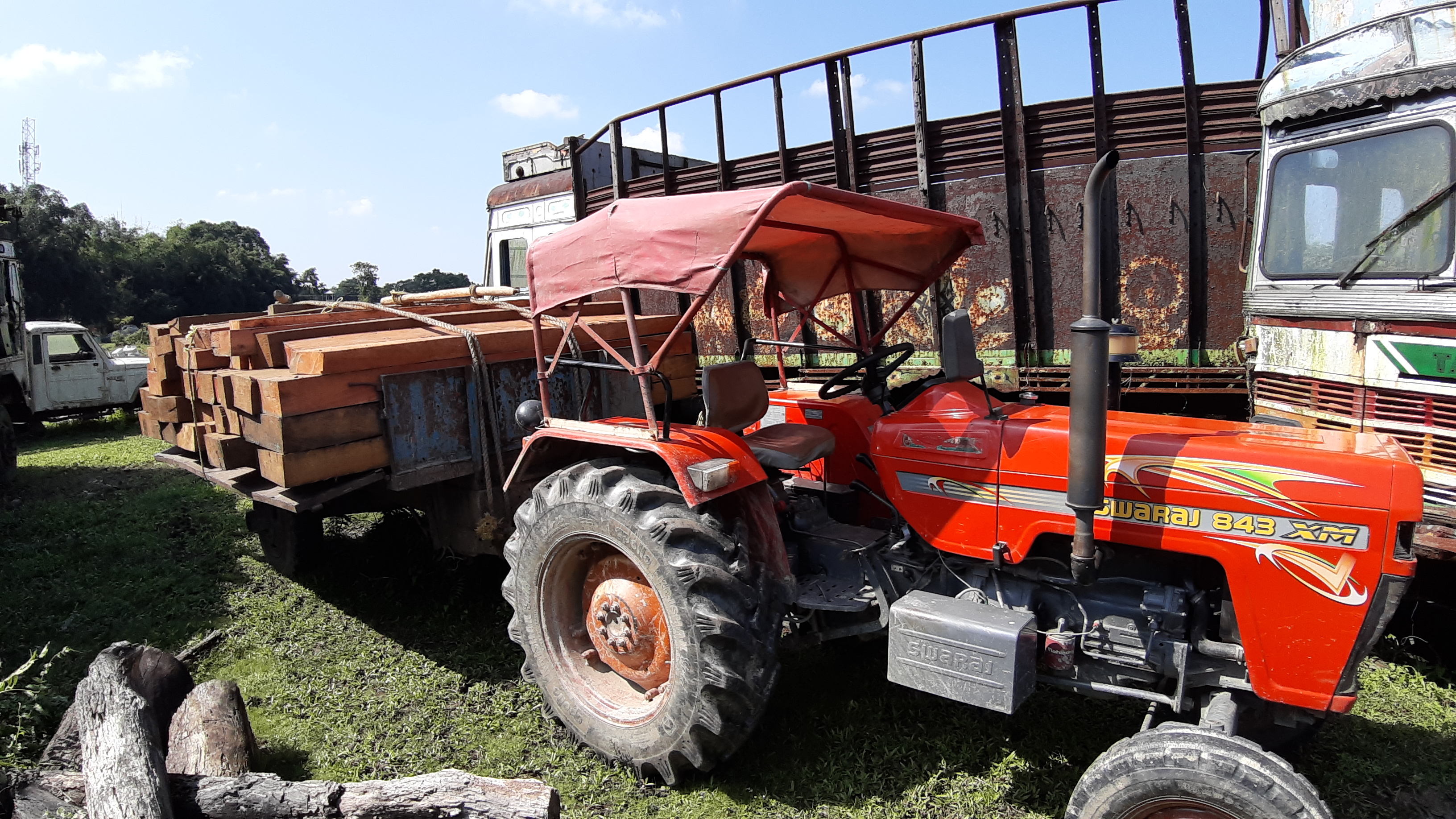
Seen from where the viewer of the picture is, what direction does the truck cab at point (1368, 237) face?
facing the viewer and to the left of the viewer

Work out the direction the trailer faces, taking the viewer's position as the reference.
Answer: facing away from the viewer and to the right of the viewer

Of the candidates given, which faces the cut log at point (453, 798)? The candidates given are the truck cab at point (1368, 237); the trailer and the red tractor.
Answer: the truck cab

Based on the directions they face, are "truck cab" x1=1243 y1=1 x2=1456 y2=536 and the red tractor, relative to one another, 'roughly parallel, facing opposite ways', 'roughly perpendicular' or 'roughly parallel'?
roughly perpendicular

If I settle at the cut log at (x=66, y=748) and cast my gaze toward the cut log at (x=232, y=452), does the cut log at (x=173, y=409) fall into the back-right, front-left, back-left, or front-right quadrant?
front-left

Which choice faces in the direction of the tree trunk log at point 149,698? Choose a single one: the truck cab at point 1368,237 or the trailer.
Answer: the truck cab

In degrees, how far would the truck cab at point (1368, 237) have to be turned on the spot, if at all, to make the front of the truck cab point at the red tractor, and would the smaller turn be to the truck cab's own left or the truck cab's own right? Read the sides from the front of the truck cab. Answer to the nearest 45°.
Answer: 0° — it already faces it

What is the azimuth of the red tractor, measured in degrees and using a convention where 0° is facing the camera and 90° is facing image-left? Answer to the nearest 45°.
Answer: approximately 315°

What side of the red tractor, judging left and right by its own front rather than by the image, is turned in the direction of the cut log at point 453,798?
right

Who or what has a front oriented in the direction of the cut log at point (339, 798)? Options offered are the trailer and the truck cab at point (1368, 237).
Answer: the truck cab

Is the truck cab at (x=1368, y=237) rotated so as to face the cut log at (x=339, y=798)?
yes

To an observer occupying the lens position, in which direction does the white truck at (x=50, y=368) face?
facing to the right of the viewer
